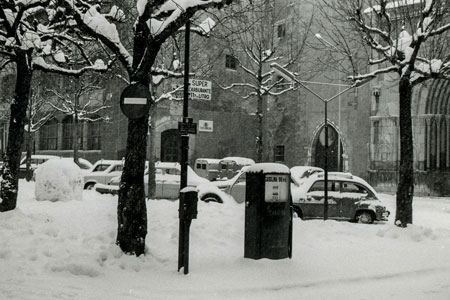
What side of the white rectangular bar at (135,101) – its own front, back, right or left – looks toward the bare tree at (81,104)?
back

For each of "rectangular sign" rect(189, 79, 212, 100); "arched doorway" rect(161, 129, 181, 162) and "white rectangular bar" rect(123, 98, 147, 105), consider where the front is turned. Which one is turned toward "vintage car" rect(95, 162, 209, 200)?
the arched doorway

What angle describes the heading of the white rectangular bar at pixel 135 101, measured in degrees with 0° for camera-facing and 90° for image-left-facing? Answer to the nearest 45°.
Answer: approximately 0°

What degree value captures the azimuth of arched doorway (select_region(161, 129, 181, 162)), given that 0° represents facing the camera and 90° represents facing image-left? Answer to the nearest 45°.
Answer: approximately 0°
